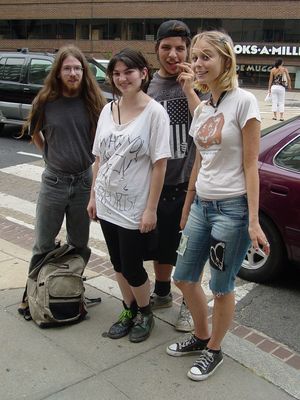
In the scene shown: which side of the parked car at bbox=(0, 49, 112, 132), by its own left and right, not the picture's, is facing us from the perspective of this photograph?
right

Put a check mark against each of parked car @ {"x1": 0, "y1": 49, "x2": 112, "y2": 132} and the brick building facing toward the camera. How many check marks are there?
1

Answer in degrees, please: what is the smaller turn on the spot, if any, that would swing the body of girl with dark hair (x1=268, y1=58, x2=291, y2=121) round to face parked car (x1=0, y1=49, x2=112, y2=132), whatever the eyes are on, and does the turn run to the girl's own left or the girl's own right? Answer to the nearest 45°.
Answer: approximately 135° to the girl's own left

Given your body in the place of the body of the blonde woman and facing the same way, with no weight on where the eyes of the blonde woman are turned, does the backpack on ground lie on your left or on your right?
on your right

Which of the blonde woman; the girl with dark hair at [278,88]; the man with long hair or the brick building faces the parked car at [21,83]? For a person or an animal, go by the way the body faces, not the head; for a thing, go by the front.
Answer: the brick building

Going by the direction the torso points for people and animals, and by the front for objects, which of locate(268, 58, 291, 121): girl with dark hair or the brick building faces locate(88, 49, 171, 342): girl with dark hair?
the brick building

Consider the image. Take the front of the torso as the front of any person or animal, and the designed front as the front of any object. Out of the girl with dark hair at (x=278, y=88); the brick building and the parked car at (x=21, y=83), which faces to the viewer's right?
the parked car

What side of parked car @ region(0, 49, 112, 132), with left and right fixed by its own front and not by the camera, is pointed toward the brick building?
left

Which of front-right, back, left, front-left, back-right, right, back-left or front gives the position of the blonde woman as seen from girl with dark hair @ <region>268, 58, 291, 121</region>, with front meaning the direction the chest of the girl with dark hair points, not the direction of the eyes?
back

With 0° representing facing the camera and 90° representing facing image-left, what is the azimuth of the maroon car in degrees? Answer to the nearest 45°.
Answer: approximately 315°

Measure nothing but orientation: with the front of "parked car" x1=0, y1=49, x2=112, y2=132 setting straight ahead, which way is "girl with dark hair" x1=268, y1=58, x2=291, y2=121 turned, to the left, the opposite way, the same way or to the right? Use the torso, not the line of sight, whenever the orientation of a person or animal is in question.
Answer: to the left

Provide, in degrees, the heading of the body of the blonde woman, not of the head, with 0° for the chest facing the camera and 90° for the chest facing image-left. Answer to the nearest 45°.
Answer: approximately 45°
